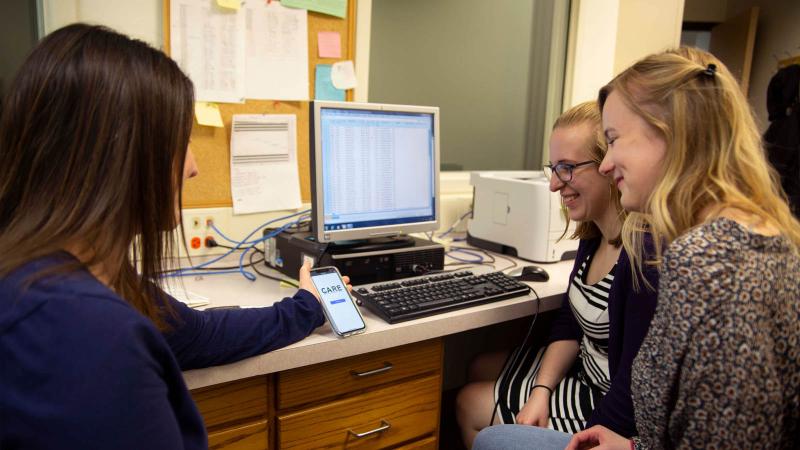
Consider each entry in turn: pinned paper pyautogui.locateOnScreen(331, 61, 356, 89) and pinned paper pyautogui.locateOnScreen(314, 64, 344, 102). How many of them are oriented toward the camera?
2

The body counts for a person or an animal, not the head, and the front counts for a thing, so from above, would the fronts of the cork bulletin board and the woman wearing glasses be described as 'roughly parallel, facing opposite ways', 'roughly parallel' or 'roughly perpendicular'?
roughly perpendicular

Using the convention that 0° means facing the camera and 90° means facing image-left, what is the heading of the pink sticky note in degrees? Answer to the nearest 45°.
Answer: approximately 0°

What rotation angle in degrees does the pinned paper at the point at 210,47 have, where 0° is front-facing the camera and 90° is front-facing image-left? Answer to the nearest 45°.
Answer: approximately 0°

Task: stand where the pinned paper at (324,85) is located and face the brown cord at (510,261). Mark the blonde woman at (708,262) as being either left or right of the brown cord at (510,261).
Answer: right
